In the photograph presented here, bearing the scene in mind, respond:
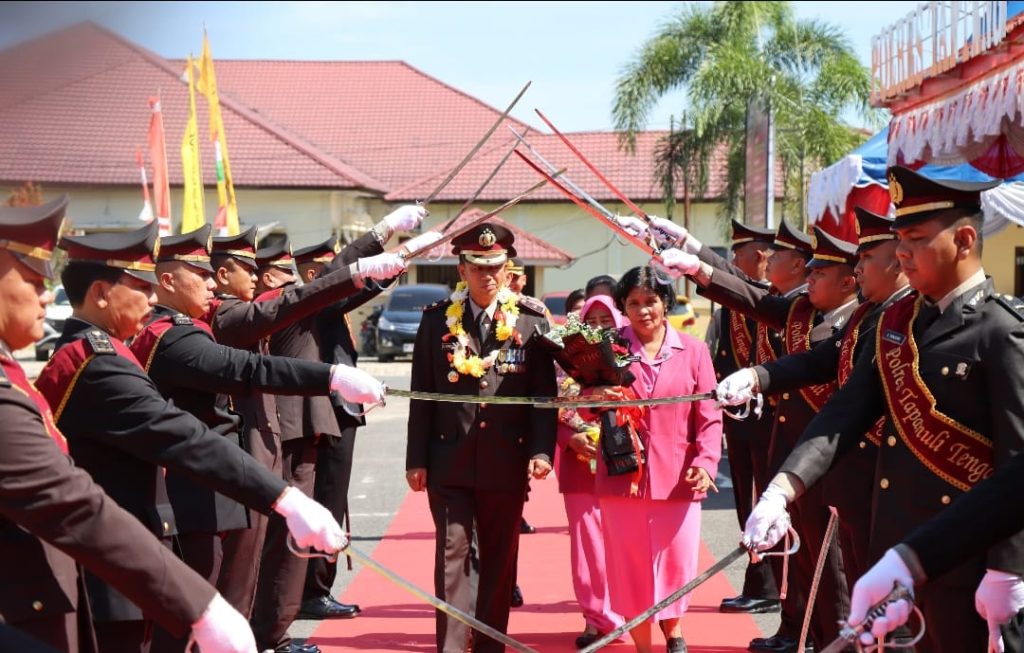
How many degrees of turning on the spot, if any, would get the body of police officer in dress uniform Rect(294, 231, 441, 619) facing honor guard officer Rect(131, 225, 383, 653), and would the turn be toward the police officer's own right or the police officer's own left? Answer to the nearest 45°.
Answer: approximately 90° to the police officer's own right

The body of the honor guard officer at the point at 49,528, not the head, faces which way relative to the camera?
to the viewer's right

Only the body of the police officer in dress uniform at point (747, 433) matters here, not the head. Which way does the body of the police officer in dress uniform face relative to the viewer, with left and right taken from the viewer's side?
facing to the left of the viewer

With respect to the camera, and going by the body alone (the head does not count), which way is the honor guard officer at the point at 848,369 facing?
to the viewer's left

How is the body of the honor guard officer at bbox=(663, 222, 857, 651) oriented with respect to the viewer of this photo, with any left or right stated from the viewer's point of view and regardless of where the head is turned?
facing to the left of the viewer

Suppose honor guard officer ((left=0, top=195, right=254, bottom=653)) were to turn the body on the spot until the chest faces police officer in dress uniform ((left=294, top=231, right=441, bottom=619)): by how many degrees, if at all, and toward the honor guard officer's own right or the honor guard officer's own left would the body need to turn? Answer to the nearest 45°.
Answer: approximately 90° to the honor guard officer's own left

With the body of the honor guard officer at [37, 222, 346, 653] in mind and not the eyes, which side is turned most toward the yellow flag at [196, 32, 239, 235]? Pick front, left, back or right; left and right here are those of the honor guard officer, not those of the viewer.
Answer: left

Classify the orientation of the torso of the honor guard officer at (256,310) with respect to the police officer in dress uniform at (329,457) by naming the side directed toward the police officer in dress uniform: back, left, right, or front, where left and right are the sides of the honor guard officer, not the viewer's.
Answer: left

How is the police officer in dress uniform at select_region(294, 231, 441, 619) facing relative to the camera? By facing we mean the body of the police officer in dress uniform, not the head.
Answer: to the viewer's right

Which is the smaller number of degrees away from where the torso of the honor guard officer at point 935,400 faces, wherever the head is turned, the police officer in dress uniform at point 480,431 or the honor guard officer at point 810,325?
the police officer in dress uniform

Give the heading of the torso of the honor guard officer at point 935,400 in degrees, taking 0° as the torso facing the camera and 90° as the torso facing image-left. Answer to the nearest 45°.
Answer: approximately 45°

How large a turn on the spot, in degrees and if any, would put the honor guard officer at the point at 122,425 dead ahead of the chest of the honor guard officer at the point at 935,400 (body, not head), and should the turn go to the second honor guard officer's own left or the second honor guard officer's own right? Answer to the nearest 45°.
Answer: approximately 45° to the second honor guard officer's own right

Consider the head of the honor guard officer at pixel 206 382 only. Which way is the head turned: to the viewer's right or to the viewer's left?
to the viewer's right

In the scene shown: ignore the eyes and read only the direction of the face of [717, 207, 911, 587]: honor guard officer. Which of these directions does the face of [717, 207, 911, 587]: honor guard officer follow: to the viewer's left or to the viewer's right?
to the viewer's left
